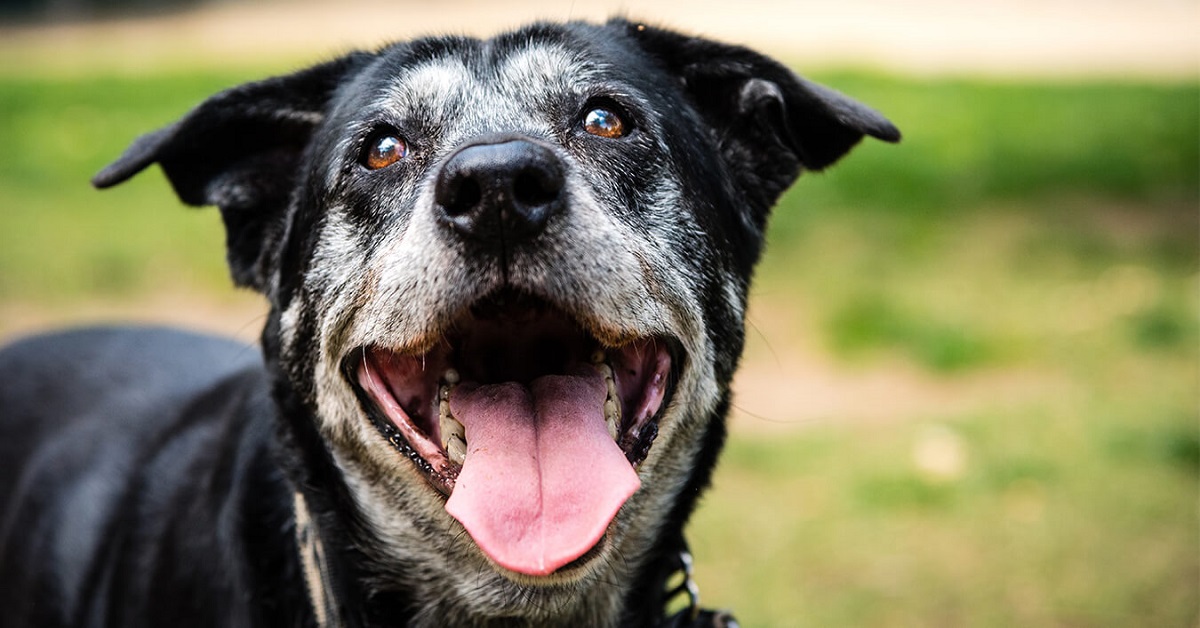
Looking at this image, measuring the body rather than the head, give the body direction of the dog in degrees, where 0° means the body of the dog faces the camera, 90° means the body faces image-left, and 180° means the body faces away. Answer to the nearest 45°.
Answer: approximately 315°
